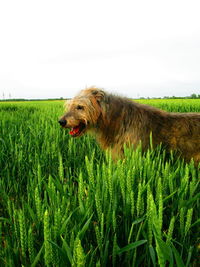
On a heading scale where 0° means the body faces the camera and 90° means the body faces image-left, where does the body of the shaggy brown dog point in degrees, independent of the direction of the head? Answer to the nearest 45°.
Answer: approximately 90°
